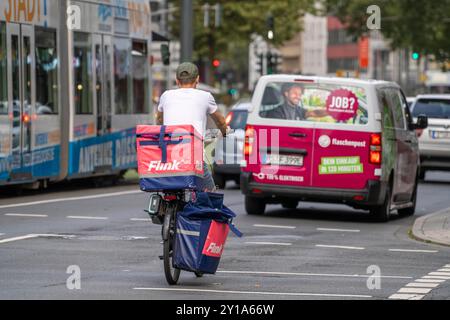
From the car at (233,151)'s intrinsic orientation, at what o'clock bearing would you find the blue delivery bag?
The blue delivery bag is roughly at 6 o'clock from the car.

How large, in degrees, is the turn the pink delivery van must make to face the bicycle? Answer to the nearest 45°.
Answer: approximately 180°

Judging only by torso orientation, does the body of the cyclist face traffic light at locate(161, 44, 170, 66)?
yes

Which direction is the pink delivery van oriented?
away from the camera

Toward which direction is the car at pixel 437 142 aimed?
away from the camera

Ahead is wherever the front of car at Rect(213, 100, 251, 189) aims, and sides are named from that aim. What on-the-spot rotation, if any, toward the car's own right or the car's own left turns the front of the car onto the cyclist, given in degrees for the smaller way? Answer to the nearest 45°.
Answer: approximately 180°

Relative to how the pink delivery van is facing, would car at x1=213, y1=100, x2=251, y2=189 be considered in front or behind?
in front

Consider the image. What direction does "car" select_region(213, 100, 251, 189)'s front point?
away from the camera

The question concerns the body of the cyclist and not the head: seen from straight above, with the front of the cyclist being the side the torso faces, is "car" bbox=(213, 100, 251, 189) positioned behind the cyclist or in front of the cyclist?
in front

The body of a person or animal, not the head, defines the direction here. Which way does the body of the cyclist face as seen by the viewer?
away from the camera

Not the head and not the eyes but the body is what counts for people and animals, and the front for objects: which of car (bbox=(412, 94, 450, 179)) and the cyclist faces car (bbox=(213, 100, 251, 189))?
the cyclist

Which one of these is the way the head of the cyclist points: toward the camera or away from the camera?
away from the camera

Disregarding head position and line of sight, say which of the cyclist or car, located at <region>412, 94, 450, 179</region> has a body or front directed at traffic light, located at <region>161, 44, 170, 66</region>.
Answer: the cyclist
